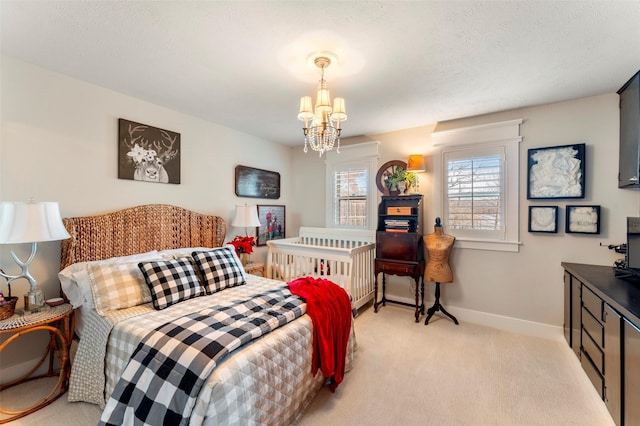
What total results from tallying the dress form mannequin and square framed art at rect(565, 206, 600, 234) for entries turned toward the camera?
2

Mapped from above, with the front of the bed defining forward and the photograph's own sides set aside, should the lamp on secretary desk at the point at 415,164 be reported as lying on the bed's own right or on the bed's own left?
on the bed's own left

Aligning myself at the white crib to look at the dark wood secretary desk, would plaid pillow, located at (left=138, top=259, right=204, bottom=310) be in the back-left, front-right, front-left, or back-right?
back-right

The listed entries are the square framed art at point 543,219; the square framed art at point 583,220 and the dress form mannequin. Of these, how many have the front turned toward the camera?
3

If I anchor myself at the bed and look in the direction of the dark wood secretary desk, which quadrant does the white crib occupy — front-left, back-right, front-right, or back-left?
front-left

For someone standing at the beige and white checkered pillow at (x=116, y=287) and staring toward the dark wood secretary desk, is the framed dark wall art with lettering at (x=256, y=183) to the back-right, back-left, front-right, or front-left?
front-left

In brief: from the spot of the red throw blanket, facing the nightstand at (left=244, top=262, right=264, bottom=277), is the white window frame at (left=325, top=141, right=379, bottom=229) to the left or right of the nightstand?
right

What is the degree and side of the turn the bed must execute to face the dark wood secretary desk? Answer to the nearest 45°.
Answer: approximately 45° to its left

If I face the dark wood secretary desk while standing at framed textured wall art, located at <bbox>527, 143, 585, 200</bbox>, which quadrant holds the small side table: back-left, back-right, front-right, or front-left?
front-left

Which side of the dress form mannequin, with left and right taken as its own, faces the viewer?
front

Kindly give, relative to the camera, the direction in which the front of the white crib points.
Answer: facing the viewer and to the left of the viewer

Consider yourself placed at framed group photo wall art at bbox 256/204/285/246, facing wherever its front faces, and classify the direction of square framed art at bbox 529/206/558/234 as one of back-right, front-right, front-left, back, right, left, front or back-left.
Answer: front

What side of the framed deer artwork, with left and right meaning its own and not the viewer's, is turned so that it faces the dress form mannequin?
front

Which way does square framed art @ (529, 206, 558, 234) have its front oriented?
toward the camera
